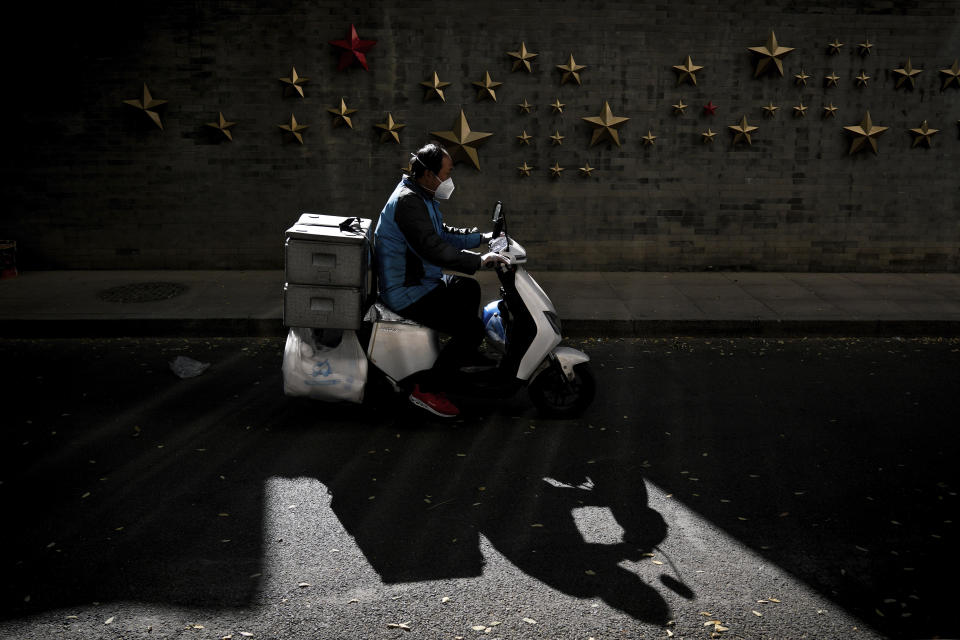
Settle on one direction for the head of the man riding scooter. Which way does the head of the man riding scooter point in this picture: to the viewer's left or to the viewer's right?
to the viewer's right

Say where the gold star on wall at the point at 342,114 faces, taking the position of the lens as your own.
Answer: facing the viewer

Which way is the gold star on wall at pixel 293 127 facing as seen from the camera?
toward the camera

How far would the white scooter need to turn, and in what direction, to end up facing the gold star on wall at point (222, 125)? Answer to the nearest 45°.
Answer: approximately 135° to its left

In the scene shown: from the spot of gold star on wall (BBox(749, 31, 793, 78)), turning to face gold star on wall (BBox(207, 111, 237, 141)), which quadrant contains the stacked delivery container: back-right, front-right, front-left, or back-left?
front-left

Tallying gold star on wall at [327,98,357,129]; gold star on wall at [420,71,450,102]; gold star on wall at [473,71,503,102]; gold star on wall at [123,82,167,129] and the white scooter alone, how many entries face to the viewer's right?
1

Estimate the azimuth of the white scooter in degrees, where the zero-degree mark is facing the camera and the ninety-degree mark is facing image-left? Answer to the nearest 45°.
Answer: approximately 270°

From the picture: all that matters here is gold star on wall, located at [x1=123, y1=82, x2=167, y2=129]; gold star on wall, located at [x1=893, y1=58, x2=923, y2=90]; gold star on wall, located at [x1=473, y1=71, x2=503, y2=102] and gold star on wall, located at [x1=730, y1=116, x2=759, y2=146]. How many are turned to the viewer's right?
0

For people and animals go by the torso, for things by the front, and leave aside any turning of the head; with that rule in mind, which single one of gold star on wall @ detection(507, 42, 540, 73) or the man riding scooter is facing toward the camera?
the gold star on wall

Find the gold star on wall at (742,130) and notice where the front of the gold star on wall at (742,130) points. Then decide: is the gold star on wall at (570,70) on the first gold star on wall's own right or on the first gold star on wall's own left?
on the first gold star on wall's own right

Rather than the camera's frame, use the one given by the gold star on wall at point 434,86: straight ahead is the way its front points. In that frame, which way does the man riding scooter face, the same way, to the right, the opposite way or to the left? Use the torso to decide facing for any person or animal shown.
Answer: to the left

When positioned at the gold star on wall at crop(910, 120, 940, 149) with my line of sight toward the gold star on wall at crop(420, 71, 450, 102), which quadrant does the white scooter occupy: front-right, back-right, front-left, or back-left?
front-left

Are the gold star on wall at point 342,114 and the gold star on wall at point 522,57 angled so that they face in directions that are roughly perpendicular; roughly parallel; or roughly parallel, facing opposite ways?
roughly parallel

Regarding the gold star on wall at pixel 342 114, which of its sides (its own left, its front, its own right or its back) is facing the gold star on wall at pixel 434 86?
left

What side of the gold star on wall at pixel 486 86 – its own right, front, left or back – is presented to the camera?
front

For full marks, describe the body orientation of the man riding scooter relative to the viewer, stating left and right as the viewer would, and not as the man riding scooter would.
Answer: facing to the right of the viewer

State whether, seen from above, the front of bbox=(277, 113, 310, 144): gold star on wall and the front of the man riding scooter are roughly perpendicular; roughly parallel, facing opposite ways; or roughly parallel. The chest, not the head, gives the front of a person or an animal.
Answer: roughly perpendicular
